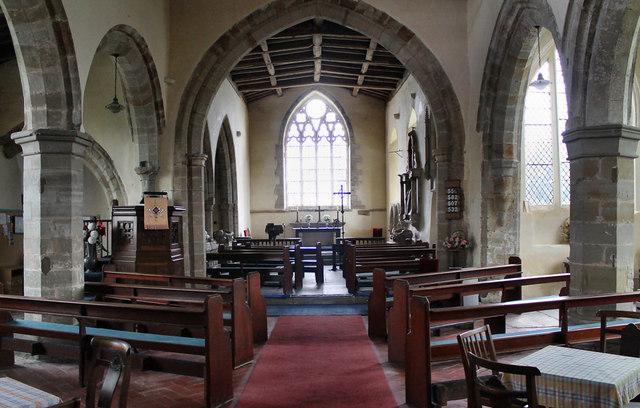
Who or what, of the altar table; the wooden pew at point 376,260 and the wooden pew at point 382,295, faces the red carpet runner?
the altar table

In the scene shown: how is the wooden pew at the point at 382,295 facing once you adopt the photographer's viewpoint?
facing away from the viewer and to the left of the viewer

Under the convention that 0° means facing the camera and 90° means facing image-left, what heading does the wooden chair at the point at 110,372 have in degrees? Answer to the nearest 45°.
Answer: approximately 45°

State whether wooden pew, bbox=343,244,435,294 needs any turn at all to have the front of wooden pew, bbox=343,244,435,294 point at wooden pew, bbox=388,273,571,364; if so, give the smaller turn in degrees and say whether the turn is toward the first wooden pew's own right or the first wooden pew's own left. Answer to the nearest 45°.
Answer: approximately 180°

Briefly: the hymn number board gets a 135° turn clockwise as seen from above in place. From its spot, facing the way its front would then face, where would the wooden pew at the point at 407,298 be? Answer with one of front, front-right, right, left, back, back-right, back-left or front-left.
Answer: back-left

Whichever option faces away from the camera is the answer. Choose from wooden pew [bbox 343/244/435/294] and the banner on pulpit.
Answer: the wooden pew

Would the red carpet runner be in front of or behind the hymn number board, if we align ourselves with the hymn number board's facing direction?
in front

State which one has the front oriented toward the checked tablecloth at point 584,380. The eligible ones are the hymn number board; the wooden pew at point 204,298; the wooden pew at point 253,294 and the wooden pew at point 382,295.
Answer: the hymn number board

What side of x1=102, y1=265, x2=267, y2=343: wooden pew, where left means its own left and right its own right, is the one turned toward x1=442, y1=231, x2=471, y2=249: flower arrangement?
front

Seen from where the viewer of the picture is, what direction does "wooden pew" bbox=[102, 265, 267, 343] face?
facing away from the viewer and to the right of the viewer

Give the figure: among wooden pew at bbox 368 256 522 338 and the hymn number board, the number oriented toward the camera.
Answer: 1
